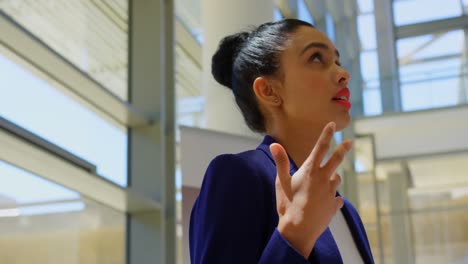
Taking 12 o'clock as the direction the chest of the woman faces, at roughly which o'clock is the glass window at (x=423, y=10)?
The glass window is roughly at 8 o'clock from the woman.

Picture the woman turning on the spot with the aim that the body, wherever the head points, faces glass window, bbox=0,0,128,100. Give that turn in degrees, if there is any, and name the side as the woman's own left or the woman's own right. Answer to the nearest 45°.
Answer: approximately 135° to the woman's own left

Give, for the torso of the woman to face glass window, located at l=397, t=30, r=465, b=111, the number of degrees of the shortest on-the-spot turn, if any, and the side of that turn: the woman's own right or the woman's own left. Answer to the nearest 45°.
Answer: approximately 135° to the woman's own left

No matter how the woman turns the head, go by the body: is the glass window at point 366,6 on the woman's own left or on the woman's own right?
on the woman's own left

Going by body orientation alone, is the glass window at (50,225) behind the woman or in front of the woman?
behind

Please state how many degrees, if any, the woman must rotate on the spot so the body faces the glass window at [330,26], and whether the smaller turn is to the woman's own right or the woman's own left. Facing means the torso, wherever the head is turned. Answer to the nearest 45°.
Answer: approximately 135° to the woman's own left

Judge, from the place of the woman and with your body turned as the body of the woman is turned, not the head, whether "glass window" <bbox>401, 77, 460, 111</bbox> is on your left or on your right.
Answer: on your left

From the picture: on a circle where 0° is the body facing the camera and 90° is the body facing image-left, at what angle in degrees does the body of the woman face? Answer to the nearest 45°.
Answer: approximately 315°
